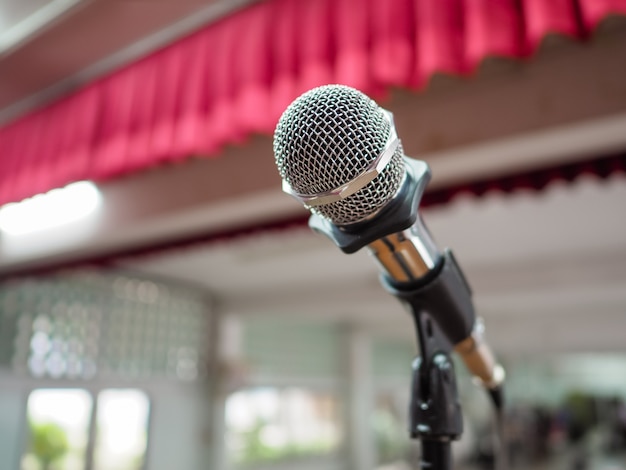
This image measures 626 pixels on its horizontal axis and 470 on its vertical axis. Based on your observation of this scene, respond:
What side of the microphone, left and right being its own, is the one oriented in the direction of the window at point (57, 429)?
right

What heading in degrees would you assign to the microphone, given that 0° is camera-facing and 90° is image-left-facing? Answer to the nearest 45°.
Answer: approximately 45°

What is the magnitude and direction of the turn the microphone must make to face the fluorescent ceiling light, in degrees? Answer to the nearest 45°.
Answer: approximately 90° to its right

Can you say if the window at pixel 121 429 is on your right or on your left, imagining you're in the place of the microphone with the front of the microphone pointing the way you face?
on your right

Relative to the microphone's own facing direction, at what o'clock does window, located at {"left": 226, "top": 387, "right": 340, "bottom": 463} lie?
The window is roughly at 4 o'clock from the microphone.

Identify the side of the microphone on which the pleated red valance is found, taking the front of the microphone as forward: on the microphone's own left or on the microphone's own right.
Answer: on the microphone's own right
